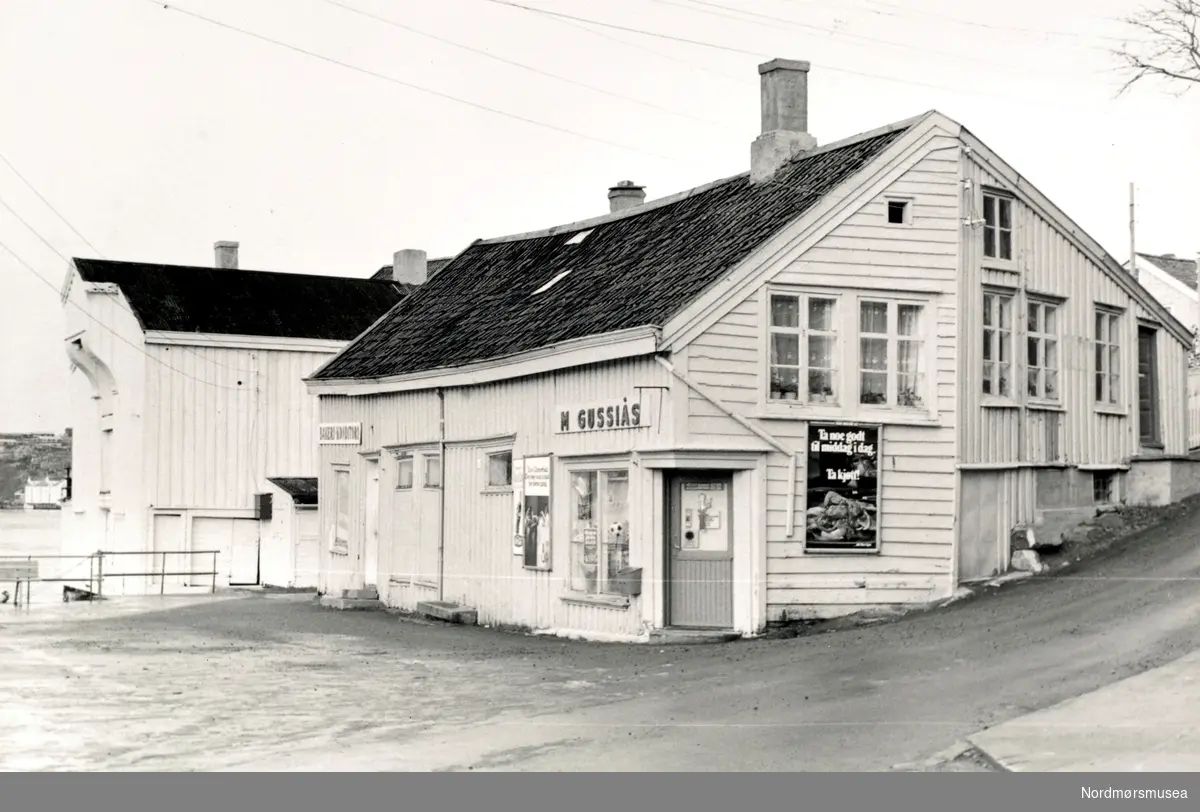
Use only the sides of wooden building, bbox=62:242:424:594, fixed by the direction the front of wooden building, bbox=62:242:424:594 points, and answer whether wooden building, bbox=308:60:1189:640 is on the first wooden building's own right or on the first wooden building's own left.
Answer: on the first wooden building's own left

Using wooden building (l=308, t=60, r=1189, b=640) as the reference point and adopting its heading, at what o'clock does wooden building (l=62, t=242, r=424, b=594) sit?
wooden building (l=62, t=242, r=424, b=594) is roughly at 3 o'clock from wooden building (l=308, t=60, r=1189, b=640).

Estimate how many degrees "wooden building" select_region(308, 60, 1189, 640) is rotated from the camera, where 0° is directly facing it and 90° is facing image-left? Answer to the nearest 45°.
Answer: approximately 45°

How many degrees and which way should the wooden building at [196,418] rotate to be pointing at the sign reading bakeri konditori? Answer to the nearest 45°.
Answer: approximately 45° to its left

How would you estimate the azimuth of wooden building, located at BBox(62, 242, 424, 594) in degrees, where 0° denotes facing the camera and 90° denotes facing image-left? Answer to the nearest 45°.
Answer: approximately 45°
